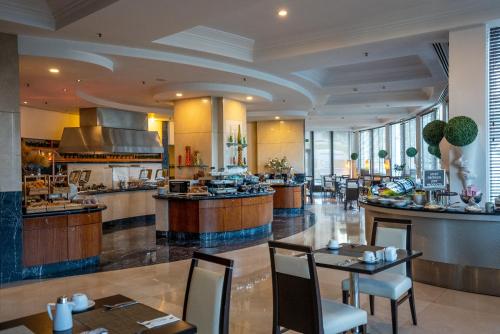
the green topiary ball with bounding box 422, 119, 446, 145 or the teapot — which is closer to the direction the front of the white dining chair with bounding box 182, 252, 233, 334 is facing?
the teapot

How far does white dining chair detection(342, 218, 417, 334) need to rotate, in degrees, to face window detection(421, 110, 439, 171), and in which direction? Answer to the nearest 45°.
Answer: approximately 135° to its right

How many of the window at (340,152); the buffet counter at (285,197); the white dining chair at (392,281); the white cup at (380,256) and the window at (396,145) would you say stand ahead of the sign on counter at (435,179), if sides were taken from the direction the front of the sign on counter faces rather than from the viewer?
2

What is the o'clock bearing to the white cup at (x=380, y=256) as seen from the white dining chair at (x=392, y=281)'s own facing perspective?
The white cup is roughly at 11 o'clock from the white dining chair.

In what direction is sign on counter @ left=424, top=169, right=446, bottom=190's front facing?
toward the camera

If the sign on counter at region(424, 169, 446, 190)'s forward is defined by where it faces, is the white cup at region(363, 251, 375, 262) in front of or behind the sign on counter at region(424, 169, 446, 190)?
in front

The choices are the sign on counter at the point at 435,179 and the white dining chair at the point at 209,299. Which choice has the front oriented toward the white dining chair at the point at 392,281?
the sign on counter

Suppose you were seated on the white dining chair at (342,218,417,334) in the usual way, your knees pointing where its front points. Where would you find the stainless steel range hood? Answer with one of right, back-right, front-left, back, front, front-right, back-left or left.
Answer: right

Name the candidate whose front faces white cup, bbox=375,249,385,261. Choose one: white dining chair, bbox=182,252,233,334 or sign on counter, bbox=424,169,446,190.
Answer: the sign on counter

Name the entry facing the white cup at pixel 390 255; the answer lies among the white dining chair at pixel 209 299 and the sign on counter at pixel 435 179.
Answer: the sign on counter

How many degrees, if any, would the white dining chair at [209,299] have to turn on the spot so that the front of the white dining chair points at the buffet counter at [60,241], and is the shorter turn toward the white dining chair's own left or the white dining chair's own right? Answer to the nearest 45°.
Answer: approximately 90° to the white dining chair's own right

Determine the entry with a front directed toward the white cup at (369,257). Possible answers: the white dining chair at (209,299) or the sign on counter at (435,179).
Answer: the sign on counter

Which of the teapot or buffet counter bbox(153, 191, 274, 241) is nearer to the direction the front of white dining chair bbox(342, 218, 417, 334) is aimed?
the teapot

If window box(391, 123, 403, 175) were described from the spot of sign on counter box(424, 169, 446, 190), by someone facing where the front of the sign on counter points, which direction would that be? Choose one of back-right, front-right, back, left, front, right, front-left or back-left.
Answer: back
